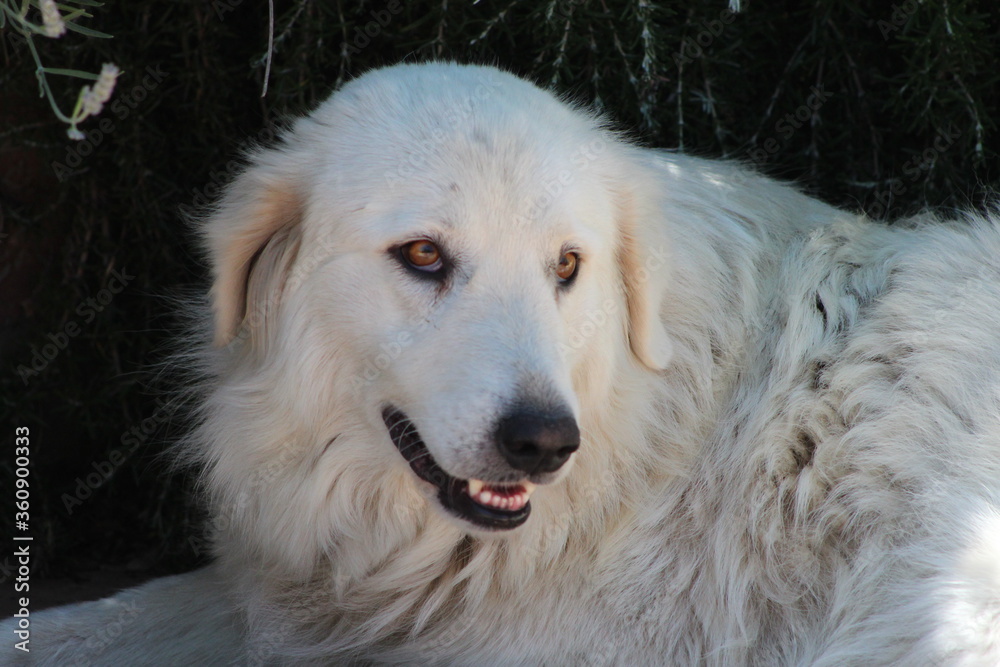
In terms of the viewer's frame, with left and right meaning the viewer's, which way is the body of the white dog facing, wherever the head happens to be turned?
facing the viewer and to the left of the viewer

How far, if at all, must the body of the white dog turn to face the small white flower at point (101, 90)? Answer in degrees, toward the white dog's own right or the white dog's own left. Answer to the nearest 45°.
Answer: approximately 45° to the white dog's own right

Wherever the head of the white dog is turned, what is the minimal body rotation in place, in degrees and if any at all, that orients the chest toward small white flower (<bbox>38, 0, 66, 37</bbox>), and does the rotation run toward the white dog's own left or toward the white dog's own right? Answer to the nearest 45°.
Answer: approximately 45° to the white dog's own right
